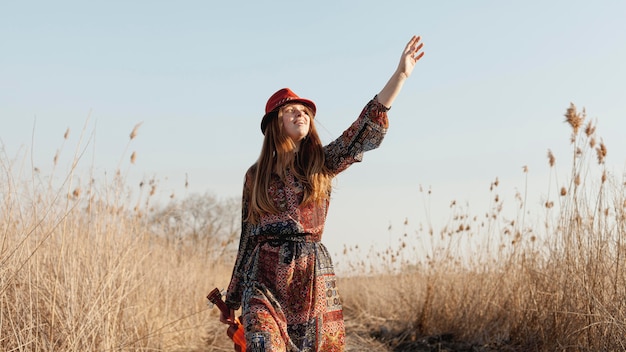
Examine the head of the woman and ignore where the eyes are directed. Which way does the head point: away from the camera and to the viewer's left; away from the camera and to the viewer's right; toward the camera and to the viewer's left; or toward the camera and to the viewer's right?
toward the camera and to the viewer's right
